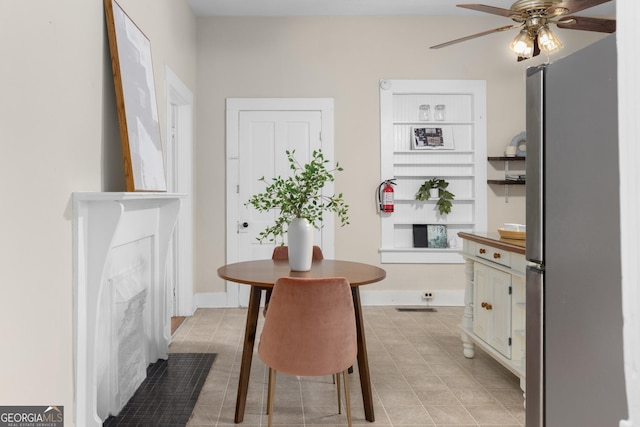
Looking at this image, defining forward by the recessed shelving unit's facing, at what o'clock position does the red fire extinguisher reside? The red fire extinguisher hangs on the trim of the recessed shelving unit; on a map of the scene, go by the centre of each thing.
The red fire extinguisher is roughly at 2 o'clock from the recessed shelving unit.

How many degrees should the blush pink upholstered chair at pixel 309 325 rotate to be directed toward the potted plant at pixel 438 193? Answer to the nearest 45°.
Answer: approximately 45° to its right

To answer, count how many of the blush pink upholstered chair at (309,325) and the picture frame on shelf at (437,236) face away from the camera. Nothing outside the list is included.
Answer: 1

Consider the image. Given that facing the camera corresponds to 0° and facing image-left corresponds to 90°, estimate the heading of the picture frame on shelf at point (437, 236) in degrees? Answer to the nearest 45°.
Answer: approximately 0°

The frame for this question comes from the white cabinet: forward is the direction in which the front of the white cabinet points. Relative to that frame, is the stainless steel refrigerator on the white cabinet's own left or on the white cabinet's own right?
on the white cabinet's own left

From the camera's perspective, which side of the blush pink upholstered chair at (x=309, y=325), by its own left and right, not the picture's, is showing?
back

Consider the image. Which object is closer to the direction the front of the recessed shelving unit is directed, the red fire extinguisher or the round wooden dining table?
the round wooden dining table

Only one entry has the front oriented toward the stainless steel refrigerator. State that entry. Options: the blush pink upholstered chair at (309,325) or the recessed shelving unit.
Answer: the recessed shelving unit

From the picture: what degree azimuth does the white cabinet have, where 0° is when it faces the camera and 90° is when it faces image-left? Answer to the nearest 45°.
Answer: approximately 45°

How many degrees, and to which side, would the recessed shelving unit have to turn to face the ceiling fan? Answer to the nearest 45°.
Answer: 0° — it already faces it

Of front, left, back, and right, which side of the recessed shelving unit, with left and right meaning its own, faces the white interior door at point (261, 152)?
right
